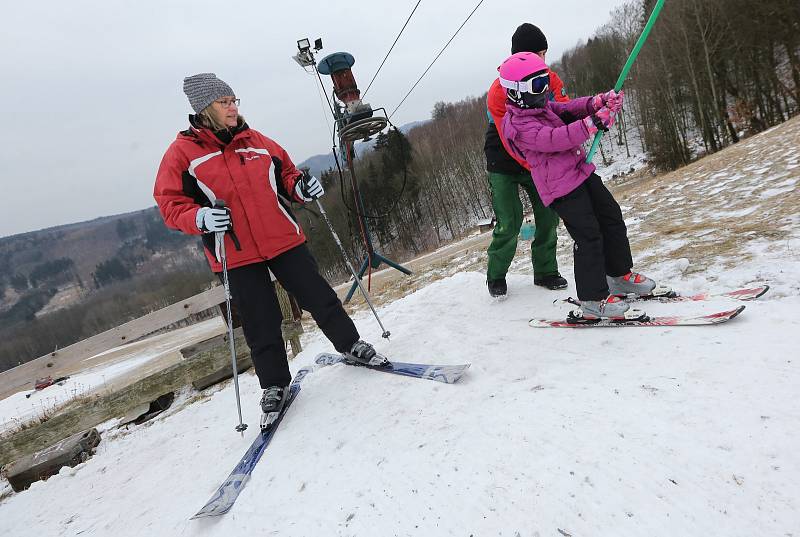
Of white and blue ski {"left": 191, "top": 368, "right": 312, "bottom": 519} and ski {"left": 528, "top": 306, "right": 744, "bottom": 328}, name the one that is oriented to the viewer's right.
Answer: the ski

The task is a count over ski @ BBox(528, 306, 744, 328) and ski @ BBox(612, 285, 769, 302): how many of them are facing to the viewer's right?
2

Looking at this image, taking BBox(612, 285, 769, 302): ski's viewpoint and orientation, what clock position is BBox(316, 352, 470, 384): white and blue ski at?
The white and blue ski is roughly at 5 o'clock from the ski.

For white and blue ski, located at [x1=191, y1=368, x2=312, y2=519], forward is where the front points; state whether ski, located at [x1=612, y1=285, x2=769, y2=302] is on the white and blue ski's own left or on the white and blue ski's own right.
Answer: on the white and blue ski's own left

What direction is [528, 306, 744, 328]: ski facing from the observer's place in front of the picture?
facing to the right of the viewer

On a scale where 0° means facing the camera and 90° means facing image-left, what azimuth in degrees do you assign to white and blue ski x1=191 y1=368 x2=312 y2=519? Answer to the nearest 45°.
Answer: approximately 45°

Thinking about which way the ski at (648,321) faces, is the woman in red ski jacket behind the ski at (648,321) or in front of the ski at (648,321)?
behind

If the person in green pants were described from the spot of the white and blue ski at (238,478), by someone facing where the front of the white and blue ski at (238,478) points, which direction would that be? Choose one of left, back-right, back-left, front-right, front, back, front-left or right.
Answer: back-left

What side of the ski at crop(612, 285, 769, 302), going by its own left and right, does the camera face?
right
